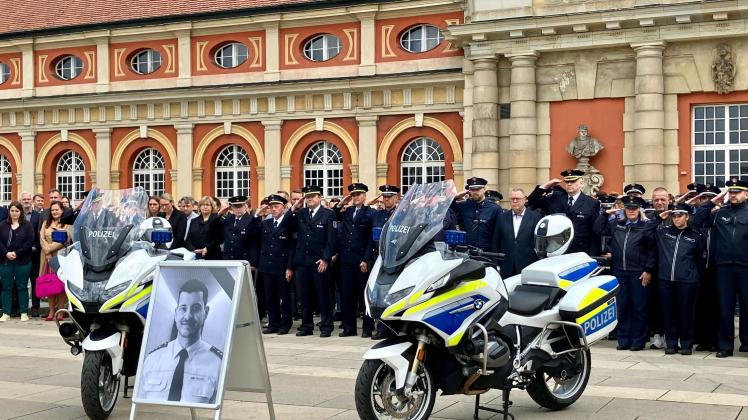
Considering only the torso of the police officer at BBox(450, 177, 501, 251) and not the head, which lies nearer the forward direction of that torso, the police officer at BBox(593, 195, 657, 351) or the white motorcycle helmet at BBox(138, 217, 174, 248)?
the white motorcycle helmet

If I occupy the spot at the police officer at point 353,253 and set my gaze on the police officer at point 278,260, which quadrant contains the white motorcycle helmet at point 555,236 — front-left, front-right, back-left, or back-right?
back-left

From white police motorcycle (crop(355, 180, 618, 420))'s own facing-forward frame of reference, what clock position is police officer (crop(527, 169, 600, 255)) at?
The police officer is roughly at 5 o'clock from the white police motorcycle.

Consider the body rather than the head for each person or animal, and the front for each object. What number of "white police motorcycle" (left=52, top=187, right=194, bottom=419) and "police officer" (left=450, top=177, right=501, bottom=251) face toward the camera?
2

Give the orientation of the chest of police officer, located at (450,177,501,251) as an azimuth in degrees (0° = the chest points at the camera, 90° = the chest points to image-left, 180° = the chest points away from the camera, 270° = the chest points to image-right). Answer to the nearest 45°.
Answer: approximately 0°

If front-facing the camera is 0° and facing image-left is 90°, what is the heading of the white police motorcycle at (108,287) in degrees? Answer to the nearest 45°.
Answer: approximately 0°

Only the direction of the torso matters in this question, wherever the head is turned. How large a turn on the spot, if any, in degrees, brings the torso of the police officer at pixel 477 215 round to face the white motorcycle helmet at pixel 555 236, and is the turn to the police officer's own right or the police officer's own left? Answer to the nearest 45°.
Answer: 0° — they already face it

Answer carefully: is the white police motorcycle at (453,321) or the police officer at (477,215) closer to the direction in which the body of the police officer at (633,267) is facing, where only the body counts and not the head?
the white police motorcycle

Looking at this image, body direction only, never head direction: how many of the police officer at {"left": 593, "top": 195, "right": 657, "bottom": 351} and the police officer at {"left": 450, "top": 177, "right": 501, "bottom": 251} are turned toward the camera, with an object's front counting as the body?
2

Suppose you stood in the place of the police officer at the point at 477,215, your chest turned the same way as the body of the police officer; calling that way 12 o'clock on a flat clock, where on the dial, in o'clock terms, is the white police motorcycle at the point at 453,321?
The white police motorcycle is roughly at 12 o'clock from the police officer.
